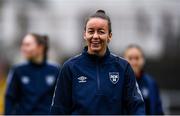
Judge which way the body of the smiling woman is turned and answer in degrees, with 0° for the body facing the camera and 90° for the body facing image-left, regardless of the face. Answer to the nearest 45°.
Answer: approximately 0°

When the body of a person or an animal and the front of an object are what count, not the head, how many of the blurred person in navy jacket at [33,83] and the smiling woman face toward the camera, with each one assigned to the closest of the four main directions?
2

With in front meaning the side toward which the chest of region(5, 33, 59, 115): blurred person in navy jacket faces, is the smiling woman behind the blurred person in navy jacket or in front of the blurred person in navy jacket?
in front

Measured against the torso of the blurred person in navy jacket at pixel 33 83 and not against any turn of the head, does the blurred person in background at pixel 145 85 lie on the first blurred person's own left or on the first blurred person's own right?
on the first blurred person's own left

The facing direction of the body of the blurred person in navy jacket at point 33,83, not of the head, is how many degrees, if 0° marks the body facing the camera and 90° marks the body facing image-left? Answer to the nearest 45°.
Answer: approximately 0°

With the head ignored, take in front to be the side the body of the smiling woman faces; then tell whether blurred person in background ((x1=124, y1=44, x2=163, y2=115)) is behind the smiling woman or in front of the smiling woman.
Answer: behind

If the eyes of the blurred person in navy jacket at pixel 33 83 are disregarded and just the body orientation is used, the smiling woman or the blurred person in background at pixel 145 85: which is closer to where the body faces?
the smiling woman
